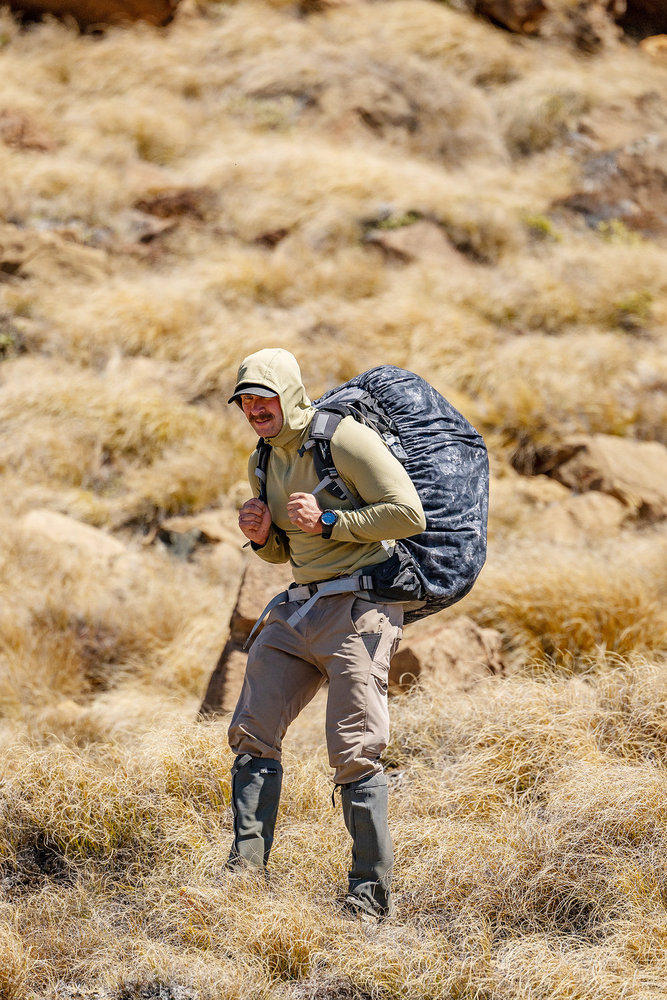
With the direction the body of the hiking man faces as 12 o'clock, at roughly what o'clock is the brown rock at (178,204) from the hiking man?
The brown rock is roughly at 4 o'clock from the hiking man.

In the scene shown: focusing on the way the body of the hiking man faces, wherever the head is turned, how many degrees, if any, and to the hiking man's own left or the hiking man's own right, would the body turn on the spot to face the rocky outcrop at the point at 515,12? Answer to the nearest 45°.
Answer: approximately 135° to the hiking man's own right

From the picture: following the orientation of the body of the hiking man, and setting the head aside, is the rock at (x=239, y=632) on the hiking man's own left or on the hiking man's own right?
on the hiking man's own right

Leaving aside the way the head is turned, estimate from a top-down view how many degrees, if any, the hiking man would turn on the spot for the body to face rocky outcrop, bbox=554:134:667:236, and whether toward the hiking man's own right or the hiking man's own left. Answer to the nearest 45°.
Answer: approximately 135° to the hiking man's own right

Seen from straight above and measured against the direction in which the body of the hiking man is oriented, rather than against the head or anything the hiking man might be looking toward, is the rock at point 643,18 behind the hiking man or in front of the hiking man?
behind

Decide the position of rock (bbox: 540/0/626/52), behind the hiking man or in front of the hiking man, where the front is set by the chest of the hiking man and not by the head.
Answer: behind

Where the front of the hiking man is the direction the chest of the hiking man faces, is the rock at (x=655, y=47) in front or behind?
behind

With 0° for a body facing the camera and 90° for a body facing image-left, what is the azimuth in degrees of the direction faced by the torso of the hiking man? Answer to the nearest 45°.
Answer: approximately 45°

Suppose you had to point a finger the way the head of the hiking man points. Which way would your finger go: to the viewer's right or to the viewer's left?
to the viewer's left
